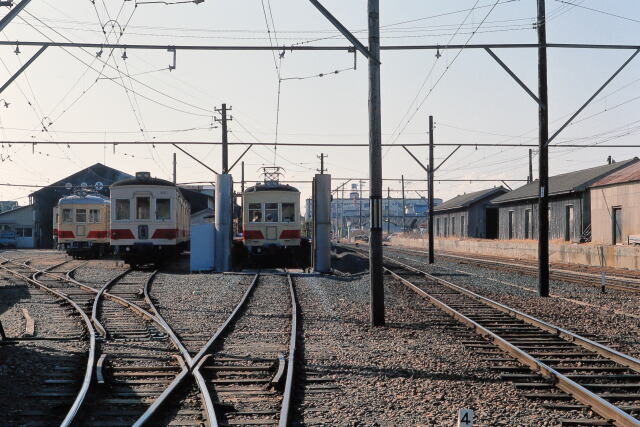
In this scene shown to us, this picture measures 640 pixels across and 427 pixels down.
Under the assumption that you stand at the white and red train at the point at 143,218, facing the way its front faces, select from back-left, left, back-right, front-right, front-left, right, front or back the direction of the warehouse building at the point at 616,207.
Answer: left

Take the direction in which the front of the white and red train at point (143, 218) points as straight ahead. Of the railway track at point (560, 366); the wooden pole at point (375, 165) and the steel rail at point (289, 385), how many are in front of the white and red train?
3

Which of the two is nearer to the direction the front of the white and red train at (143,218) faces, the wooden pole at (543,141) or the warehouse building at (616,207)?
the wooden pole

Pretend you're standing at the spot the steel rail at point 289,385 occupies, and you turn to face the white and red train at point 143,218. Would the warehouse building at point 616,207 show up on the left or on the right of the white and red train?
right

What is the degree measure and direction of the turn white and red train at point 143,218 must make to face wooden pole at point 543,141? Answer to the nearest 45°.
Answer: approximately 45° to its left

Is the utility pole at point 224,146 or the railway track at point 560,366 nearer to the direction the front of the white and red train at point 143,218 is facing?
the railway track

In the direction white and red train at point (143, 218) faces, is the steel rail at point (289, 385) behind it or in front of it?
in front

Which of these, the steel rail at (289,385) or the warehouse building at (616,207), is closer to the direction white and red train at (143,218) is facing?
the steel rail

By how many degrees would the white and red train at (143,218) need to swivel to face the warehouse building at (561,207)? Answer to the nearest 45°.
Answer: approximately 90° to its left

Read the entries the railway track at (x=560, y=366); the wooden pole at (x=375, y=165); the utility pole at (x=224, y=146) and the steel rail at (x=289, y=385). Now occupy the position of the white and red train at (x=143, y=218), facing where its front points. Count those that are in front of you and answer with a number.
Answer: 3

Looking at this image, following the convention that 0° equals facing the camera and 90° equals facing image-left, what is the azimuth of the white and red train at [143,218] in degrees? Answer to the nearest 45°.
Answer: approximately 0°

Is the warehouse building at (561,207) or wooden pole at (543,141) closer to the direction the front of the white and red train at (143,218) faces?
the wooden pole

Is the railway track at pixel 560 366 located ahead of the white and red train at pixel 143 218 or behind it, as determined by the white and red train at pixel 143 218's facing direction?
ahead
